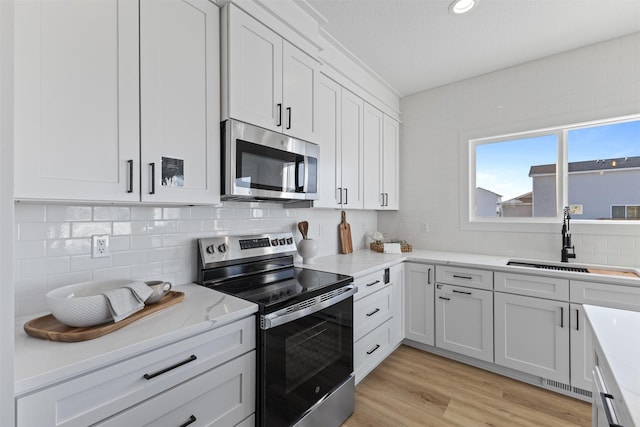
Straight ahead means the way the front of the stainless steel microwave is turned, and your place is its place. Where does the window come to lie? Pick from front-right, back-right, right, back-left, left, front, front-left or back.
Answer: front-left

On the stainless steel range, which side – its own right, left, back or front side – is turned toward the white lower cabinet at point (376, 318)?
left

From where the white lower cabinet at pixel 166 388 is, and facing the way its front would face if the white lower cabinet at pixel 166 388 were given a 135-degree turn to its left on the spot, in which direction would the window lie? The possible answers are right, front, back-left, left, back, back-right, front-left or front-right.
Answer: right

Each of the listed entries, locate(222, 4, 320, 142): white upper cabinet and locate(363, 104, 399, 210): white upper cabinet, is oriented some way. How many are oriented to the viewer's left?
0

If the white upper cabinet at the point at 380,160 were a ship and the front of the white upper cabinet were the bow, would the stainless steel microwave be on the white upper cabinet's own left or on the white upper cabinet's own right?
on the white upper cabinet's own right

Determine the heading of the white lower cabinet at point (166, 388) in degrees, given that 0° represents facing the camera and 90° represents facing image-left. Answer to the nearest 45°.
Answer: approximately 315°
